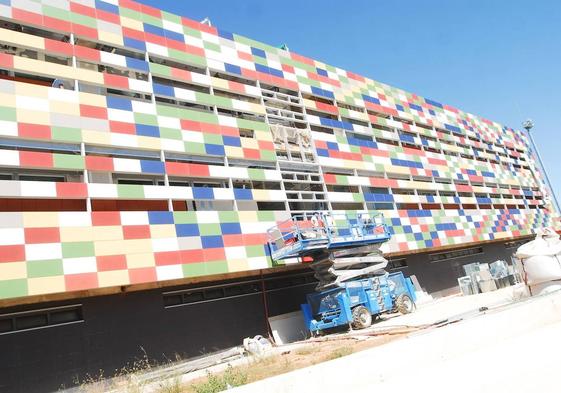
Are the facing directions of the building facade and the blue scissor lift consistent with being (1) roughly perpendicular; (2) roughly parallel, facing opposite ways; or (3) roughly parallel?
roughly perpendicular

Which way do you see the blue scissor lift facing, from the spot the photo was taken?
facing the viewer and to the left of the viewer

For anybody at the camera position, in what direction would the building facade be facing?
facing the viewer and to the right of the viewer
